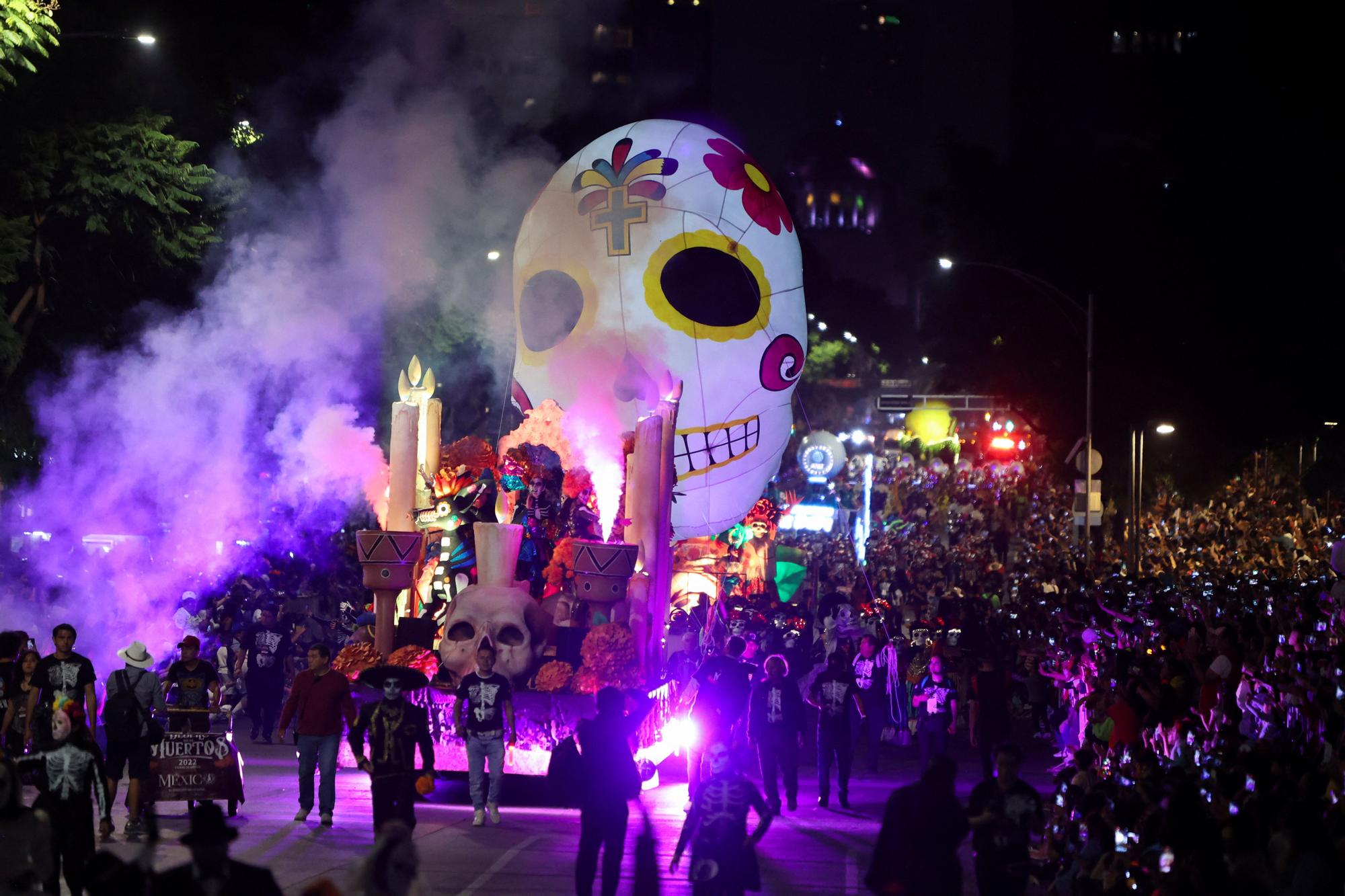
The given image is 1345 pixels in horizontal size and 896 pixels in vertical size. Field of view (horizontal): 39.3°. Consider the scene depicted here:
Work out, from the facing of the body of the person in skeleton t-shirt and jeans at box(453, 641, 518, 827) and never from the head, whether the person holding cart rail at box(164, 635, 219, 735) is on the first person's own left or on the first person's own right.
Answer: on the first person's own right

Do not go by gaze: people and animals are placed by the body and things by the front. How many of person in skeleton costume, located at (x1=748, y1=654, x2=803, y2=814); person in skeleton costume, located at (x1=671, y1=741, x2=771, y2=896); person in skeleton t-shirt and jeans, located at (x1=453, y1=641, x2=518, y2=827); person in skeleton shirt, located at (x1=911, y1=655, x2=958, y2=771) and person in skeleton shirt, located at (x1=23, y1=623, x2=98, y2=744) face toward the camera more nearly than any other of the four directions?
5

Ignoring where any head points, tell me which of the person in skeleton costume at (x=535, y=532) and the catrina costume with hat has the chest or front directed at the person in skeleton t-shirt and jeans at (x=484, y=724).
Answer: the person in skeleton costume at (x=535, y=532)

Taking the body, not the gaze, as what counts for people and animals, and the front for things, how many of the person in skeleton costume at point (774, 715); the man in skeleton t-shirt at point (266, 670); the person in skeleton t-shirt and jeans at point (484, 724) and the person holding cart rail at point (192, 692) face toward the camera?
4

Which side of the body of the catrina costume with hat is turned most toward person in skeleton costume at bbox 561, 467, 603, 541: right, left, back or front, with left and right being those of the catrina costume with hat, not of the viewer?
back

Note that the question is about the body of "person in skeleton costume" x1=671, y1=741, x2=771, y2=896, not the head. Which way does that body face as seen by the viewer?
toward the camera

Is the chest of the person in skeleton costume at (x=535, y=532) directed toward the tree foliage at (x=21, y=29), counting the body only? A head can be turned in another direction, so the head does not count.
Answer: no

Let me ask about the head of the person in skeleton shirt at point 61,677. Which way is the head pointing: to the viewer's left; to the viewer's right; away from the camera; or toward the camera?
toward the camera

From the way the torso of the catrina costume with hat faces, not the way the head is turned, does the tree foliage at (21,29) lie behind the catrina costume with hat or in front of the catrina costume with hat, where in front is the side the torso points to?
behind

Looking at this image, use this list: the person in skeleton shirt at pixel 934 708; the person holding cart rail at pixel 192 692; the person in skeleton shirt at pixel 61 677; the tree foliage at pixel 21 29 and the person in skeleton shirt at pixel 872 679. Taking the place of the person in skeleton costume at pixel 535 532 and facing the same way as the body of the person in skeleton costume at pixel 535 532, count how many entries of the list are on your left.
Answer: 2

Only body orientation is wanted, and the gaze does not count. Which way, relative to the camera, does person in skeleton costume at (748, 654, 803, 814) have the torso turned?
toward the camera

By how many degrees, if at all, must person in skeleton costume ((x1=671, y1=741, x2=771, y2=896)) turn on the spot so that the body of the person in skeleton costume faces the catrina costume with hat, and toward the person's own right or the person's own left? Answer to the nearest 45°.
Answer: approximately 135° to the person's own right

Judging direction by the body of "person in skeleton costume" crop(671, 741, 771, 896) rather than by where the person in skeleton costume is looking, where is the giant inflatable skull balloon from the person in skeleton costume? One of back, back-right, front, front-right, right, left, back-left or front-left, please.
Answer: back

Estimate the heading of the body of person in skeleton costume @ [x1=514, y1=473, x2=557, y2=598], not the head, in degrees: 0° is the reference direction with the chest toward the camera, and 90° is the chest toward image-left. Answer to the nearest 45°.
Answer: approximately 0°

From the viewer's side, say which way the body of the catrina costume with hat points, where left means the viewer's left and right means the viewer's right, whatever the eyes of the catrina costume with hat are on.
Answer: facing the viewer

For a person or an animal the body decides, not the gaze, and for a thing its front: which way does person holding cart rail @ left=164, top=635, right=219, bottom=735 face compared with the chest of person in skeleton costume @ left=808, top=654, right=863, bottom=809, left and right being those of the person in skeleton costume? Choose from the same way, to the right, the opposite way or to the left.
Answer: the same way

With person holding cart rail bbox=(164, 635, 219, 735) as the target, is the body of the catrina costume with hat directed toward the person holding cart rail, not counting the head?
no

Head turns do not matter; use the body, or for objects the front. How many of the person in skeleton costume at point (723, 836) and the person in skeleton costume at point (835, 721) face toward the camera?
2

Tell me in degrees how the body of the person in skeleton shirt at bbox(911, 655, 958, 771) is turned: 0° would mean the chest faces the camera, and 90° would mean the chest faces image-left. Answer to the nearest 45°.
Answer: approximately 0°

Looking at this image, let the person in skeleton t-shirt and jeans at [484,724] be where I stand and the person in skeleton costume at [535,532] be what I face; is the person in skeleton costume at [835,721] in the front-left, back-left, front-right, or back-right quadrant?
front-right
